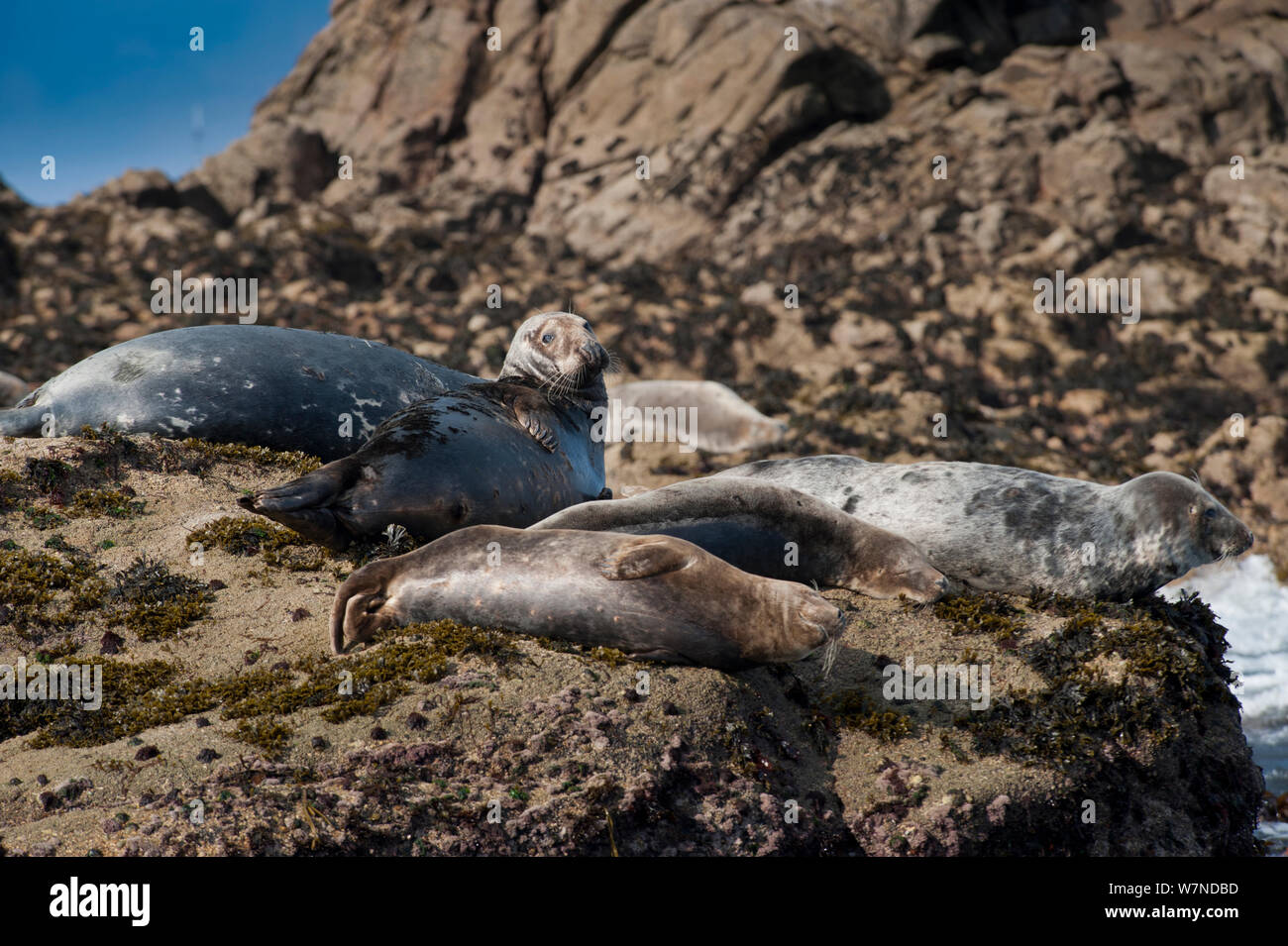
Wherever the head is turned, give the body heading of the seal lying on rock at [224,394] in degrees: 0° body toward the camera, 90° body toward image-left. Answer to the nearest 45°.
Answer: approximately 270°

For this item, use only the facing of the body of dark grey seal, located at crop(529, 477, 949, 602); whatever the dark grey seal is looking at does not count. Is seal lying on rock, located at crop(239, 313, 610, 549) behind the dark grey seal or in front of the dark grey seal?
behind

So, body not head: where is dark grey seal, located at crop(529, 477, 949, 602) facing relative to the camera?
to the viewer's right

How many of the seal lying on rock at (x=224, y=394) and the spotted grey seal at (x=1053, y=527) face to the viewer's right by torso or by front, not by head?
2

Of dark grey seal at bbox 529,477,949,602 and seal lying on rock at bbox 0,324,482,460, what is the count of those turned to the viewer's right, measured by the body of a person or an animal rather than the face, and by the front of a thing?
2

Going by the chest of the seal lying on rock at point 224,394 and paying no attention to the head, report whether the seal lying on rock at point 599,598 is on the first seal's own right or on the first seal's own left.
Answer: on the first seal's own right

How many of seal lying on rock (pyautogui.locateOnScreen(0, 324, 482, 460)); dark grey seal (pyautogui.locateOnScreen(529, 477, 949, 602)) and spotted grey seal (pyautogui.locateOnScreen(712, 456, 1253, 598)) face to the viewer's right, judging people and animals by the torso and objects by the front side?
3

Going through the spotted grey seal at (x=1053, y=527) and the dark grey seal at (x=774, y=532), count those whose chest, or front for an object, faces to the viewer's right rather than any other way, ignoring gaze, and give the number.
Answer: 2

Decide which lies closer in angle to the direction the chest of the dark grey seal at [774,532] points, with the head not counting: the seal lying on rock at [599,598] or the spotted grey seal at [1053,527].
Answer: the spotted grey seal

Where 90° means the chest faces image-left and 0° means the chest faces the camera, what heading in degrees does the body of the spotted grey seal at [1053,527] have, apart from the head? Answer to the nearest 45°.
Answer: approximately 270°

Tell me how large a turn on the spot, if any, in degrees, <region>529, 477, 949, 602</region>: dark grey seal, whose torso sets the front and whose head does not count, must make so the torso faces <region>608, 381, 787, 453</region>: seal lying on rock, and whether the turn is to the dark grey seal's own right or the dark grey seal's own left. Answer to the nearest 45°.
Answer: approximately 90° to the dark grey seal's own left
